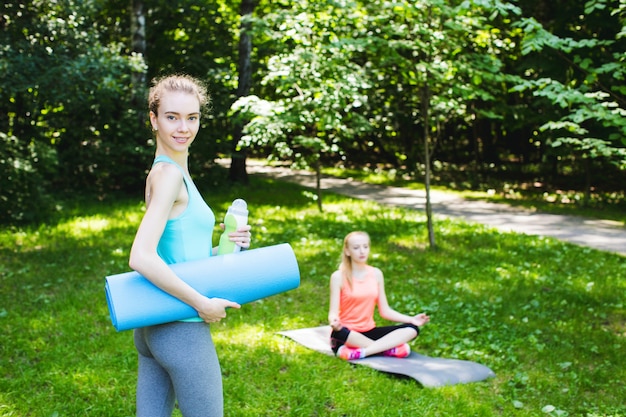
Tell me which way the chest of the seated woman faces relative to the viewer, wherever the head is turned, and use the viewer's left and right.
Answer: facing the viewer and to the right of the viewer

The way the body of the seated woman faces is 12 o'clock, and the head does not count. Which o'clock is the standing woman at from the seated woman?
The standing woman is roughly at 2 o'clock from the seated woman.

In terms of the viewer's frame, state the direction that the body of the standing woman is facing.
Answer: to the viewer's right

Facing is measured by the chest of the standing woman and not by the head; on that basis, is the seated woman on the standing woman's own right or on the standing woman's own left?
on the standing woman's own left

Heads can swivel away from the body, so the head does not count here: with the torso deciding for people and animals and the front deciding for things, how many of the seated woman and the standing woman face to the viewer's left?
0
